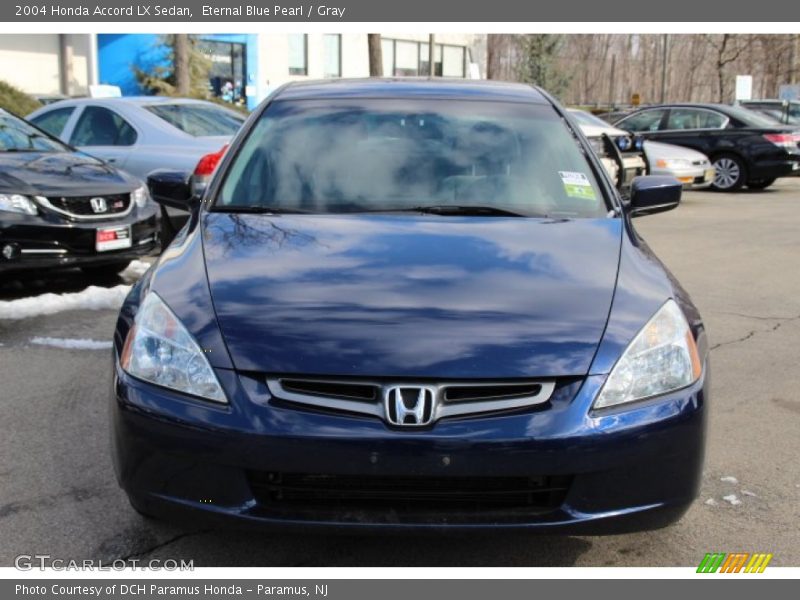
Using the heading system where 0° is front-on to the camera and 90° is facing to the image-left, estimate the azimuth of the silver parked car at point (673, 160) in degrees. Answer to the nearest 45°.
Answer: approximately 315°

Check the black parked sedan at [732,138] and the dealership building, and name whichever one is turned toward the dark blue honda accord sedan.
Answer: the dealership building

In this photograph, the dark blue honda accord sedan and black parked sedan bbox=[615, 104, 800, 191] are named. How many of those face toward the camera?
1

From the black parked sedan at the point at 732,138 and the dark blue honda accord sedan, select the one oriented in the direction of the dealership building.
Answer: the black parked sedan

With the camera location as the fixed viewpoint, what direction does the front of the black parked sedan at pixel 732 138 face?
facing away from the viewer and to the left of the viewer

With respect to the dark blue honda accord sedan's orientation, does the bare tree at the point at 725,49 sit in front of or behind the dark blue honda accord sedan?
behind

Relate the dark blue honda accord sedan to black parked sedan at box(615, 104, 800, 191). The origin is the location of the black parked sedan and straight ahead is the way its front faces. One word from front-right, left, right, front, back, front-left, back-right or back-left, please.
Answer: back-left

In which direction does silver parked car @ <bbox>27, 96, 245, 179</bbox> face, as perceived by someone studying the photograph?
facing away from the viewer and to the left of the viewer
